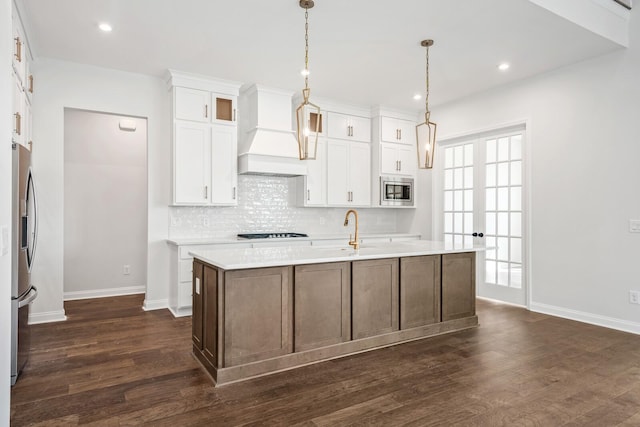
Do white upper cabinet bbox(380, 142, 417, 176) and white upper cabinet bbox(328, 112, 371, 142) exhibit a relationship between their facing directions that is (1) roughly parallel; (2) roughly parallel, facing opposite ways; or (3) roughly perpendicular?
roughly parallel

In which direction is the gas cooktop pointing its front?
toward the camera

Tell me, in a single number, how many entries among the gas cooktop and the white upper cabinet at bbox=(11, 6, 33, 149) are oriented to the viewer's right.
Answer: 1

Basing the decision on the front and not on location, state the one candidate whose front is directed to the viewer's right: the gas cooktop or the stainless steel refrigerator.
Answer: the stainless steel refrigerator

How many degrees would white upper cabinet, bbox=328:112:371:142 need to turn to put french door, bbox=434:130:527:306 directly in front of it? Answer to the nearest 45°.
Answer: approximately 45° to its left

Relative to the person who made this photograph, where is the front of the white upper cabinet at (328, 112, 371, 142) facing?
facing the viewer and to the right of the viewer

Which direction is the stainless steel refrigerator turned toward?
to the viewer's right

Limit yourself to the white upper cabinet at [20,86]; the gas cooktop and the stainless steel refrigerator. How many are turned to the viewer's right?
2

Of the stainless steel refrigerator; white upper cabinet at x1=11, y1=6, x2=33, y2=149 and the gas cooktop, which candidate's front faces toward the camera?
the gas cooktop

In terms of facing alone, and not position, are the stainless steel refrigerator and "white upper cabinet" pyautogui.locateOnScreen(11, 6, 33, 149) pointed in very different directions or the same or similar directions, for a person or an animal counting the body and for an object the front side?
same or similar directions

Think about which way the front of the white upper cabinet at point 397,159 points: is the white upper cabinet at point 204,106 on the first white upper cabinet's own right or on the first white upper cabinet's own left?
on the first white upper cabinet's own right

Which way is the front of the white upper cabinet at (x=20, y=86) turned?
to the viewer's right

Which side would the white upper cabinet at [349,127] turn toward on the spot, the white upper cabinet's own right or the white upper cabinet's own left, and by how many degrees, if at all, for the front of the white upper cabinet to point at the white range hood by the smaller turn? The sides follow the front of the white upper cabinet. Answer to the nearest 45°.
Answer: approximately 90° to the white upper cabinet's own right

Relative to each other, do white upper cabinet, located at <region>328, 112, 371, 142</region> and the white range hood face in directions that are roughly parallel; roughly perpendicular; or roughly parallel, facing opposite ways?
roughly parallel

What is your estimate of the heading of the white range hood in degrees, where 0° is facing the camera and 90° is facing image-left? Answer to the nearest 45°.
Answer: approximately 315°

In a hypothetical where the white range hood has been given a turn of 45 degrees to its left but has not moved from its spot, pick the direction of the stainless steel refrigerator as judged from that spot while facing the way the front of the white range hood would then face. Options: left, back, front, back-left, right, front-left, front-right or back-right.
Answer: back-right
